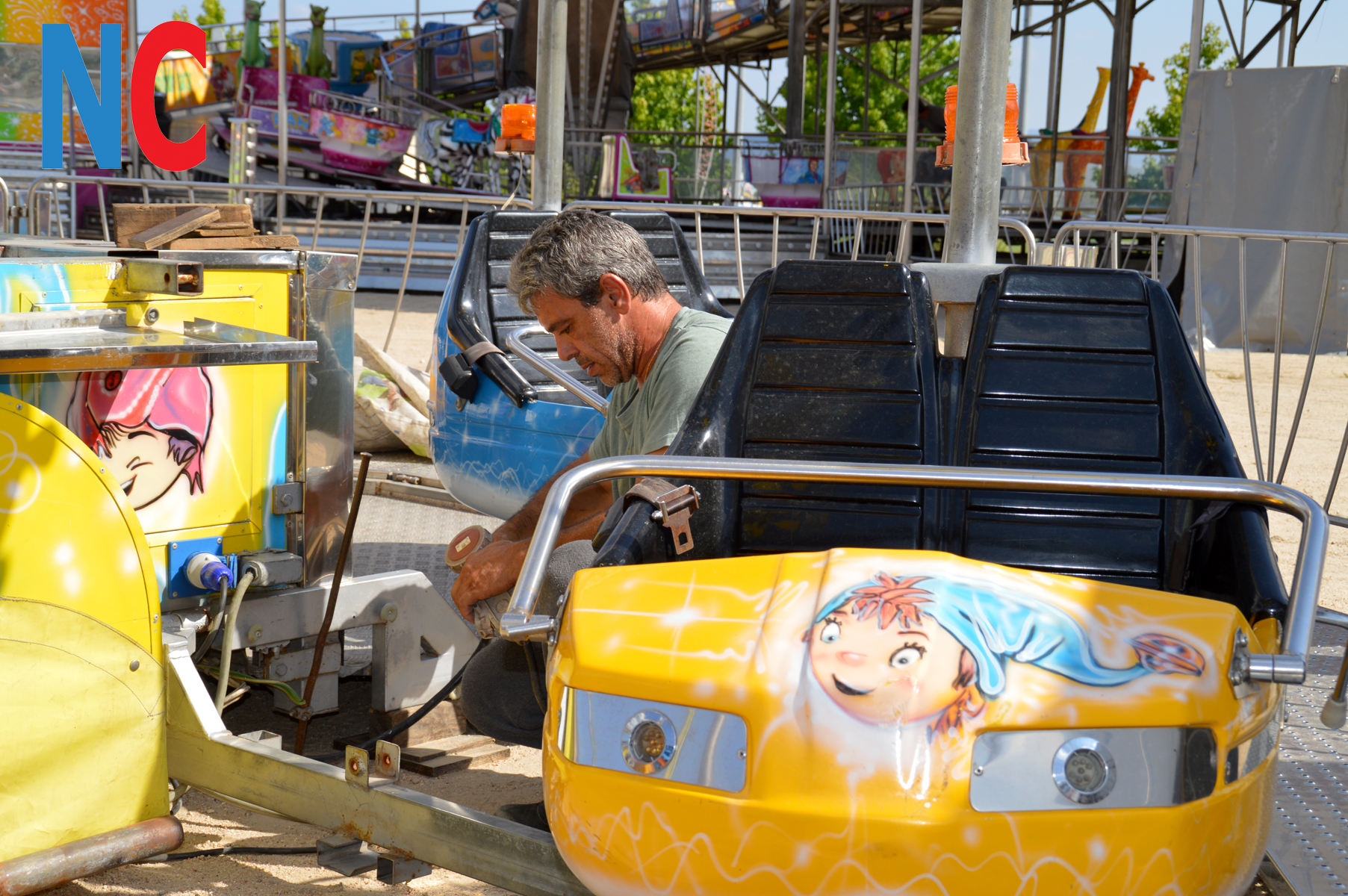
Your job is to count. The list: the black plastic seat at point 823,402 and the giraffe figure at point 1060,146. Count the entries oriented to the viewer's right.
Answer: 1

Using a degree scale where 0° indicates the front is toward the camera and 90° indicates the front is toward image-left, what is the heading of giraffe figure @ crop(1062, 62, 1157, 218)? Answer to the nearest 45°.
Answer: approximately 270°

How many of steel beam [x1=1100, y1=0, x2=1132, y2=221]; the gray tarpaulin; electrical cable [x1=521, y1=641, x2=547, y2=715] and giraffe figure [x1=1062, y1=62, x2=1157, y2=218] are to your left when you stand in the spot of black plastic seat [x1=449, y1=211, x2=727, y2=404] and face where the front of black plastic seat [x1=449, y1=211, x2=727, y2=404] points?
3

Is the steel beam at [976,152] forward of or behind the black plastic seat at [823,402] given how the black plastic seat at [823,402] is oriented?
behind

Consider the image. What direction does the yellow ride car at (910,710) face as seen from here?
toward the camera

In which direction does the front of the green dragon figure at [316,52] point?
toward the camera

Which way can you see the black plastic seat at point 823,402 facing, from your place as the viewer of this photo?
facing the viewer

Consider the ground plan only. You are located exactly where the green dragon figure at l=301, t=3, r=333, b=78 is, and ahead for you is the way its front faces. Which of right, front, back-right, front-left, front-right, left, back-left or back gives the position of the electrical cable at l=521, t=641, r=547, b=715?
front

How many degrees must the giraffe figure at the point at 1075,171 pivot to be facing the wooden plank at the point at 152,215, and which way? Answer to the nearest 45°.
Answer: approximately 90° to its right

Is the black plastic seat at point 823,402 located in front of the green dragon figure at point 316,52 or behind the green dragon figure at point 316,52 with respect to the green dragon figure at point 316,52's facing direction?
in front

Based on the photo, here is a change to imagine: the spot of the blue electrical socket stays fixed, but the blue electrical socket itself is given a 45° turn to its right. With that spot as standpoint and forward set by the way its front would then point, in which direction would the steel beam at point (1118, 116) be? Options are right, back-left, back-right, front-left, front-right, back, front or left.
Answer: back-left

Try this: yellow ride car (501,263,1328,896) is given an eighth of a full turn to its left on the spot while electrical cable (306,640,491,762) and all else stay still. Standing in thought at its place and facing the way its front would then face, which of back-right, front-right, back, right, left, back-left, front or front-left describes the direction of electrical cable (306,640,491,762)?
back

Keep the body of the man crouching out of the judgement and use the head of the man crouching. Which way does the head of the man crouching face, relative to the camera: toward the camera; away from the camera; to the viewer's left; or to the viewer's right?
to the viewer's left

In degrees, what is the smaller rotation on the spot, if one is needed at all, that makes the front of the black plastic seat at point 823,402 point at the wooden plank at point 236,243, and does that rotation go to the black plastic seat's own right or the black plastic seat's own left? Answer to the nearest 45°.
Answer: approximately 90° to the black plastic seat's own right
